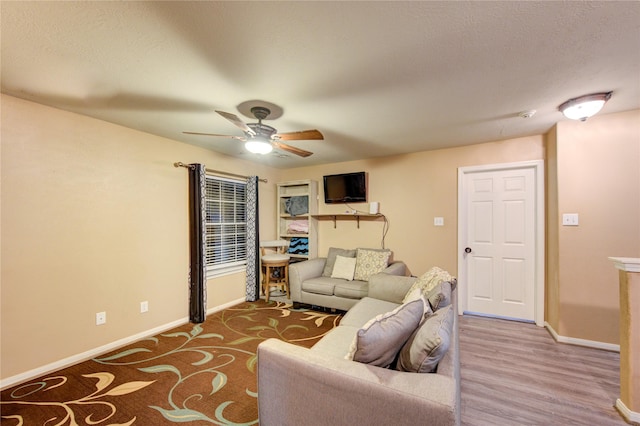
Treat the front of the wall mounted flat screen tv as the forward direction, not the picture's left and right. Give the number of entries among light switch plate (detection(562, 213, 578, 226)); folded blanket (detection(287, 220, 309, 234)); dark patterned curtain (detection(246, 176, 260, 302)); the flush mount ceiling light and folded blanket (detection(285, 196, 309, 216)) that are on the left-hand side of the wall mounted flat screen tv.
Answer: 2

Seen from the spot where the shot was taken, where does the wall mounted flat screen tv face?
facing the viewer and to the left of the viewer

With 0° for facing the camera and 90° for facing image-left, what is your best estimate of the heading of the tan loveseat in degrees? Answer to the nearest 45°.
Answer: approximately 45°

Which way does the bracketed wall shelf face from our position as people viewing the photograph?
facing the viewer

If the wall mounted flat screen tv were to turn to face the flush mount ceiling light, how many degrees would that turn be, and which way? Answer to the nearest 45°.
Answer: approximately 90° to its left

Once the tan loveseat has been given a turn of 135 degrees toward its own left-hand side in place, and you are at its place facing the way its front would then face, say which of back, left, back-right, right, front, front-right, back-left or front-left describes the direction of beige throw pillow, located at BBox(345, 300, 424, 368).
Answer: right

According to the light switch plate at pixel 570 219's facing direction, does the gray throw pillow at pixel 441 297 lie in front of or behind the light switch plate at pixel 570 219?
in front

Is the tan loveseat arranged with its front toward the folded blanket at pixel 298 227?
no
